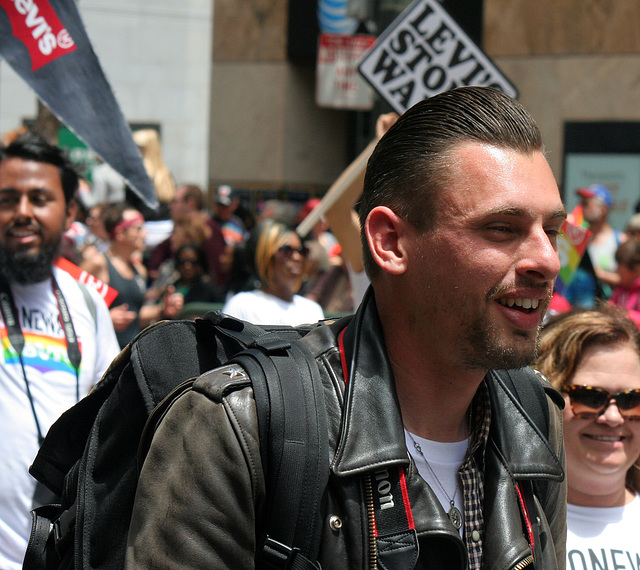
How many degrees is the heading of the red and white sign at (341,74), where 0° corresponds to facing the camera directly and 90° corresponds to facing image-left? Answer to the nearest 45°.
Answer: approximately 0°

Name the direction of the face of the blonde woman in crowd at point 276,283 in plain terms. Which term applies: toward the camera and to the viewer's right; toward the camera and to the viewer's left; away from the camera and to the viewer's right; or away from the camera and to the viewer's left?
toward the camera and to the viewer's right

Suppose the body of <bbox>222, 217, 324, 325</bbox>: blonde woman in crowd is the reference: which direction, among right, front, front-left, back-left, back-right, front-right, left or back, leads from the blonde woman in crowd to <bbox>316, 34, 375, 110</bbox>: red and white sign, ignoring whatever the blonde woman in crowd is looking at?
back-left

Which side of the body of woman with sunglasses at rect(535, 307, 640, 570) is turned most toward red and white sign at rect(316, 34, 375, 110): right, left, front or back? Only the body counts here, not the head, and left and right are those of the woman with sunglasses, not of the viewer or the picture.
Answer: back

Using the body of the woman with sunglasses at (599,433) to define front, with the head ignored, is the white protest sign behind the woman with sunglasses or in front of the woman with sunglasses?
behind

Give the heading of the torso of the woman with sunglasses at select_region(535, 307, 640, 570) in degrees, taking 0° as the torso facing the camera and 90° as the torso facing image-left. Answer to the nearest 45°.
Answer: approximately 0°

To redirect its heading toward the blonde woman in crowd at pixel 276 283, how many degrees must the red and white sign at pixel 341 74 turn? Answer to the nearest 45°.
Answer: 0° — it already faces them

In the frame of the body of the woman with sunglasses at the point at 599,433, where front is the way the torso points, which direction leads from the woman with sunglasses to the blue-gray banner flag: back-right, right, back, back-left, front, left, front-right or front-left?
right

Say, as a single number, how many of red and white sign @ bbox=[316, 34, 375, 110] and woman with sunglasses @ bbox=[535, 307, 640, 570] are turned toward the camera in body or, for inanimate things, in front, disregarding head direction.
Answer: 2
